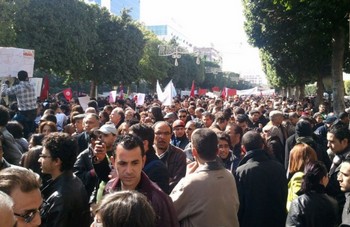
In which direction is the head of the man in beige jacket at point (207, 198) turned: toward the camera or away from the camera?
away from the camera

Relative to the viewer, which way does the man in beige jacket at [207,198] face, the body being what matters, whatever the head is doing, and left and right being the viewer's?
facing away from the viewer and to the left of the viewer

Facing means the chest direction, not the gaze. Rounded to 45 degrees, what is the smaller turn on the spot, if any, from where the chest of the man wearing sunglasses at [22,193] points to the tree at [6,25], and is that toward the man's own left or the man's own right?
approximately 135° to the man's own left

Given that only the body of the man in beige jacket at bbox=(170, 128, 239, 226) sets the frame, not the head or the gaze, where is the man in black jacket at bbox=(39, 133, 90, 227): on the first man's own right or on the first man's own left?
on the first man's own left

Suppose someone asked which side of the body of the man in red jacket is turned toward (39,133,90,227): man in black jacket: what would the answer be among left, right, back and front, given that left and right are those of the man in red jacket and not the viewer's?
right

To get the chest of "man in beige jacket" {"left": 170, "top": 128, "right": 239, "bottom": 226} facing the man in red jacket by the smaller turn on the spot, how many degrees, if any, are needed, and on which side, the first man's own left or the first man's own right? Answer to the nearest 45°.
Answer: approximately 90° to the first man's own left

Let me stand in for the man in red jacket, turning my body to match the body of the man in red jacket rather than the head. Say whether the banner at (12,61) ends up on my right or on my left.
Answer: on my right

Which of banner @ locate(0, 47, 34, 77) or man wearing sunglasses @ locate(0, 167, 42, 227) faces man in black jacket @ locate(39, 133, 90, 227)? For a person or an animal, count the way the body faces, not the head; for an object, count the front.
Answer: the banner

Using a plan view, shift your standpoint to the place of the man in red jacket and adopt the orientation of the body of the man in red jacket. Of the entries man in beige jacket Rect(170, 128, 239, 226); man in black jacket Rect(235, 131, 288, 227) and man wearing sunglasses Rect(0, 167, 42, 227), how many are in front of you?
1

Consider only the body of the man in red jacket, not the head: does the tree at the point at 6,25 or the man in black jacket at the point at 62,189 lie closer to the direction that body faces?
the man in black jacket
